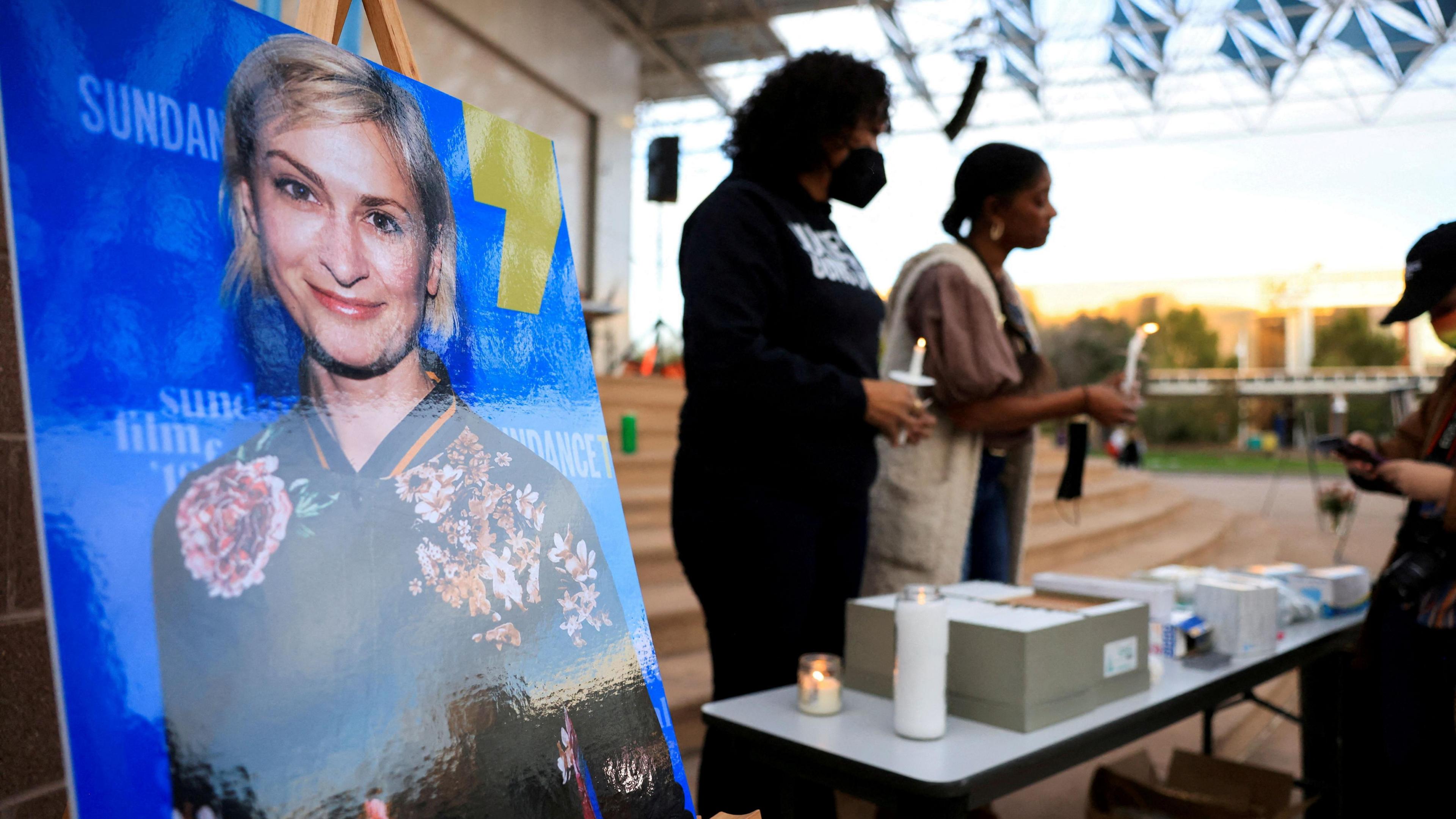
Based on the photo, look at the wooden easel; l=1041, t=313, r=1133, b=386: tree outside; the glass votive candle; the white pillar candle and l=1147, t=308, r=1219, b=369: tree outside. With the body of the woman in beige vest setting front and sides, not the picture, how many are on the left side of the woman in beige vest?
2

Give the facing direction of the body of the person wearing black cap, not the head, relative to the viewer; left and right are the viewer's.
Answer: facing to the left of the viewer

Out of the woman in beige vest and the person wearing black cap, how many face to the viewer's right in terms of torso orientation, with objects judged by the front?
1

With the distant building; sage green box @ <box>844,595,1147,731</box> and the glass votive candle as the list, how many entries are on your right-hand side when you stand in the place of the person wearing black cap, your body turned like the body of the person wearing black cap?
1

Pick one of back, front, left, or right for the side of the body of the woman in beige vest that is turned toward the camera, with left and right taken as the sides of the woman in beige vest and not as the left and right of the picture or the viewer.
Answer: right

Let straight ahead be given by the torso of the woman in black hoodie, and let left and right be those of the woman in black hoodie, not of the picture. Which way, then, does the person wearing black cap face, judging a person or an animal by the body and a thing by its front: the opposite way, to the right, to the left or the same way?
the opposite way

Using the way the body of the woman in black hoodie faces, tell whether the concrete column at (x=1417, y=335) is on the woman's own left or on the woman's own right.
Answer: on the woman's own left
